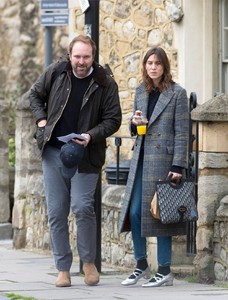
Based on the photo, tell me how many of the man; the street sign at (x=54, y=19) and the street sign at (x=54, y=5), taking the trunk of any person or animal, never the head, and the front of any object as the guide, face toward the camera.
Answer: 3

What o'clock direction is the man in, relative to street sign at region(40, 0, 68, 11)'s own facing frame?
The man is roughly at 12 o'clock from the street sign.

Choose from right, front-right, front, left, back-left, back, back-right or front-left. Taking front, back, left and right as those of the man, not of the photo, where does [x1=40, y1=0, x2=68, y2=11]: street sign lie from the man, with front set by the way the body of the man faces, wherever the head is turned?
back

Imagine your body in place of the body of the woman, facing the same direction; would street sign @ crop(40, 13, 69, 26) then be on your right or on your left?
on your right

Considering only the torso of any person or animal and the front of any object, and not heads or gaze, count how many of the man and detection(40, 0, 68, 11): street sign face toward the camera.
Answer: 2

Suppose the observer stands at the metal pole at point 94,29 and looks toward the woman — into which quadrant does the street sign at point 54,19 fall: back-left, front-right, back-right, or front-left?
back-left

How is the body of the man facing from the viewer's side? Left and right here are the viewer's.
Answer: facing the viewer

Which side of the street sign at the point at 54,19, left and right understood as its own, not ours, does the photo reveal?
front
